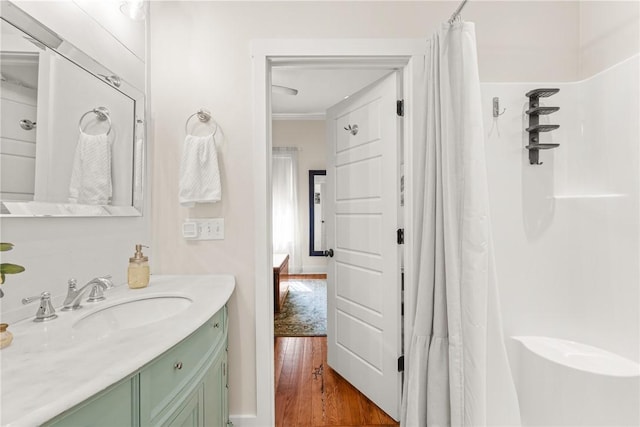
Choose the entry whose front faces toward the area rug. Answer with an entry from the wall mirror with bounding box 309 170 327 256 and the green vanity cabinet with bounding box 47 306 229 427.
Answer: the wall mirror

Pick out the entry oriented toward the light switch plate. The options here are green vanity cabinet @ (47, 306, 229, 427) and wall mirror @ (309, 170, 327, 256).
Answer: the wall mirror

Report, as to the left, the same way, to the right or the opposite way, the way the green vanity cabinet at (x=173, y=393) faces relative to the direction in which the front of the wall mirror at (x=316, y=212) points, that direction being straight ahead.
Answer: to the left

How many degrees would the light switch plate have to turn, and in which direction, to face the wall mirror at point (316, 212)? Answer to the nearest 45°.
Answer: approximately 135° to its left

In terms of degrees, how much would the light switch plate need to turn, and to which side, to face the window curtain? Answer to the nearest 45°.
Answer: approximately 180°
